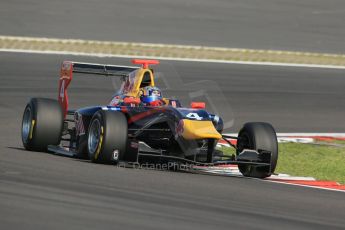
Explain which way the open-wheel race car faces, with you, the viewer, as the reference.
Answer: facing the viewer and to the right of the viewer
